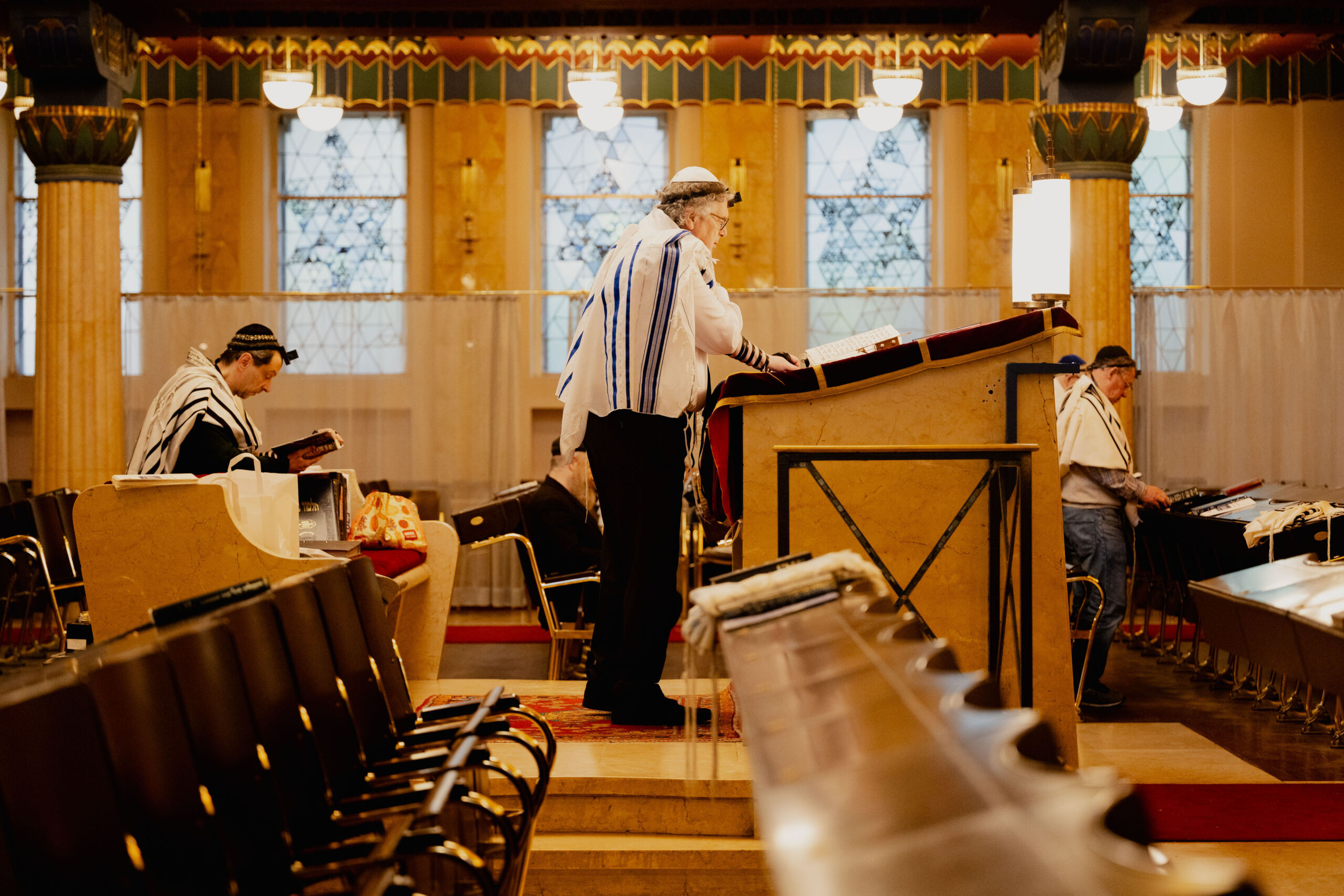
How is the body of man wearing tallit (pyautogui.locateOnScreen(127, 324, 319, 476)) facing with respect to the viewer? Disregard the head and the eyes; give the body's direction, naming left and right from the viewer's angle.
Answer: facing to the right of the viewer

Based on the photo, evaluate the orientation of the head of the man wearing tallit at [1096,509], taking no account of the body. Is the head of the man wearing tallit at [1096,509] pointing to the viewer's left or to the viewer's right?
to the viewer's right

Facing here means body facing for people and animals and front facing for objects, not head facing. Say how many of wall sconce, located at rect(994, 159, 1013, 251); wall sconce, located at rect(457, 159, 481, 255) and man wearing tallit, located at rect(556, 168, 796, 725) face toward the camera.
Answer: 2

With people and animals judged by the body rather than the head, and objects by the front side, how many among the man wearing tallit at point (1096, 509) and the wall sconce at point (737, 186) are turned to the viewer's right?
1

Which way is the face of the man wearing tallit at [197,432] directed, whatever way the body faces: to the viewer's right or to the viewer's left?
to the viewer's right

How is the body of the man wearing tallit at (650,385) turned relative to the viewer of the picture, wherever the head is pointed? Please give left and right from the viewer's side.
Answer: facing to the right of the viewer

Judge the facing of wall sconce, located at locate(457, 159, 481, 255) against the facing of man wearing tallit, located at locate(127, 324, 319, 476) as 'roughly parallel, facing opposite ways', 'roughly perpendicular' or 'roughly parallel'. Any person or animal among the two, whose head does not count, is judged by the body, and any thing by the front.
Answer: roughly perpendicular
